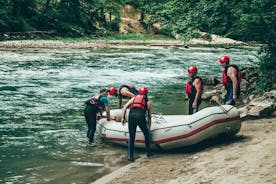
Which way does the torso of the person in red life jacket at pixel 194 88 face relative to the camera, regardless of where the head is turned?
to the viewer's left

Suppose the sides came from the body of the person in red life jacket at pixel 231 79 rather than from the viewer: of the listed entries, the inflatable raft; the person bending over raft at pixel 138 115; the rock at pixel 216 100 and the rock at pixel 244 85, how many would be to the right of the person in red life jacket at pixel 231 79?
2

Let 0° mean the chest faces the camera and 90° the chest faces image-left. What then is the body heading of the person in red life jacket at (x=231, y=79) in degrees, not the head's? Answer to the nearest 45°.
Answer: approximately 90°

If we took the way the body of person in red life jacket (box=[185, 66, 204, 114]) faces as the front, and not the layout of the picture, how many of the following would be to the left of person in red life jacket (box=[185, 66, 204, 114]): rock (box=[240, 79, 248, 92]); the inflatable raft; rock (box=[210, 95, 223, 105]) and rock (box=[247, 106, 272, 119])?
1

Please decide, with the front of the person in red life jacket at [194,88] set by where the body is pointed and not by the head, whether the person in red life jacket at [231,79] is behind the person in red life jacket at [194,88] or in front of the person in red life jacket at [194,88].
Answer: behind

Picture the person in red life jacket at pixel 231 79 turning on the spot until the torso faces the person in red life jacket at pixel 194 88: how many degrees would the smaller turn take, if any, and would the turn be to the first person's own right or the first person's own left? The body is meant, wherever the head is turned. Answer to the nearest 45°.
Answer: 0° — they already face them

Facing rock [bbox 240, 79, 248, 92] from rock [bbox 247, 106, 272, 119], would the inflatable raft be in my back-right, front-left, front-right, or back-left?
back-left

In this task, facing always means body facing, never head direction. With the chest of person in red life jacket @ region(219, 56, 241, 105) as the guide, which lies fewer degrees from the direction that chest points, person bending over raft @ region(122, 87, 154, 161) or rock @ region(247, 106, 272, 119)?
the person bending over raft

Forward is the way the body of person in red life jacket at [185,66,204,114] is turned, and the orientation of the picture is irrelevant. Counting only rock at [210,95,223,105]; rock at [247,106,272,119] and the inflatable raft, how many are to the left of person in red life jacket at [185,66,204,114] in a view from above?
1
